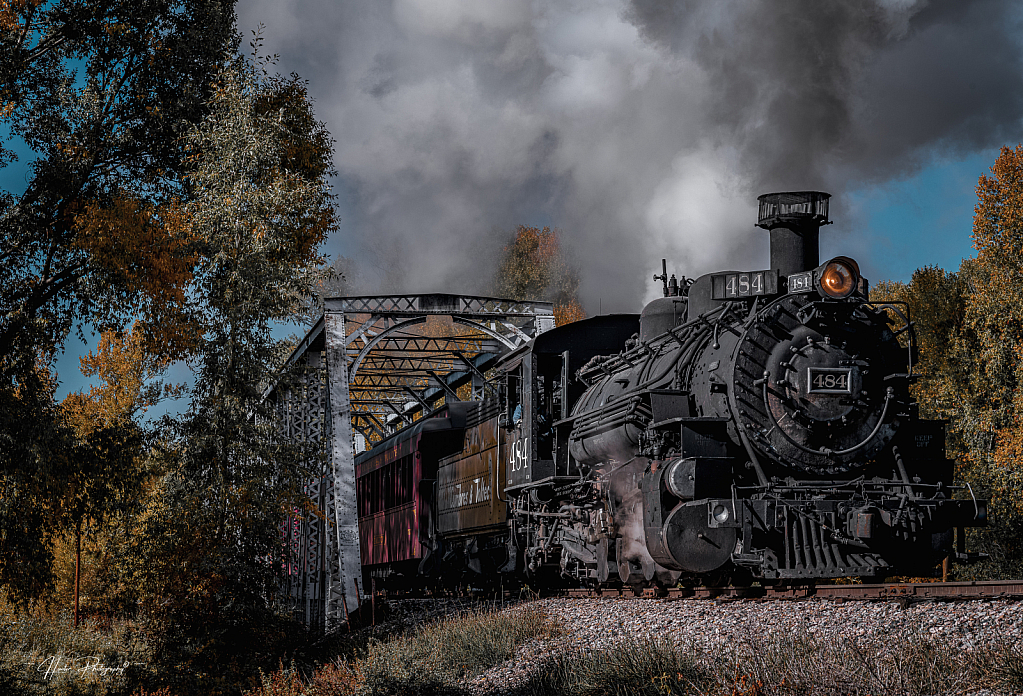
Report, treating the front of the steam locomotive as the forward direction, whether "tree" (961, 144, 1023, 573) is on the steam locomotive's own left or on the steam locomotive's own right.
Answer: on the steam locomotive's own left

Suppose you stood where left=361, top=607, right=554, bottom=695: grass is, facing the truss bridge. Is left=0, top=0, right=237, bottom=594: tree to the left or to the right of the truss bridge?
left

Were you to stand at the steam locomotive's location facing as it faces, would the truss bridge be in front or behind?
behind

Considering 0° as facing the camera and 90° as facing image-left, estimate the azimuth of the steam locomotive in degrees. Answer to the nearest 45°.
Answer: approximately 315°

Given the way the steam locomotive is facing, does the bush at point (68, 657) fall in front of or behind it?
behind

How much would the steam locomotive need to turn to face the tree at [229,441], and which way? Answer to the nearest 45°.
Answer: approximately 180°
